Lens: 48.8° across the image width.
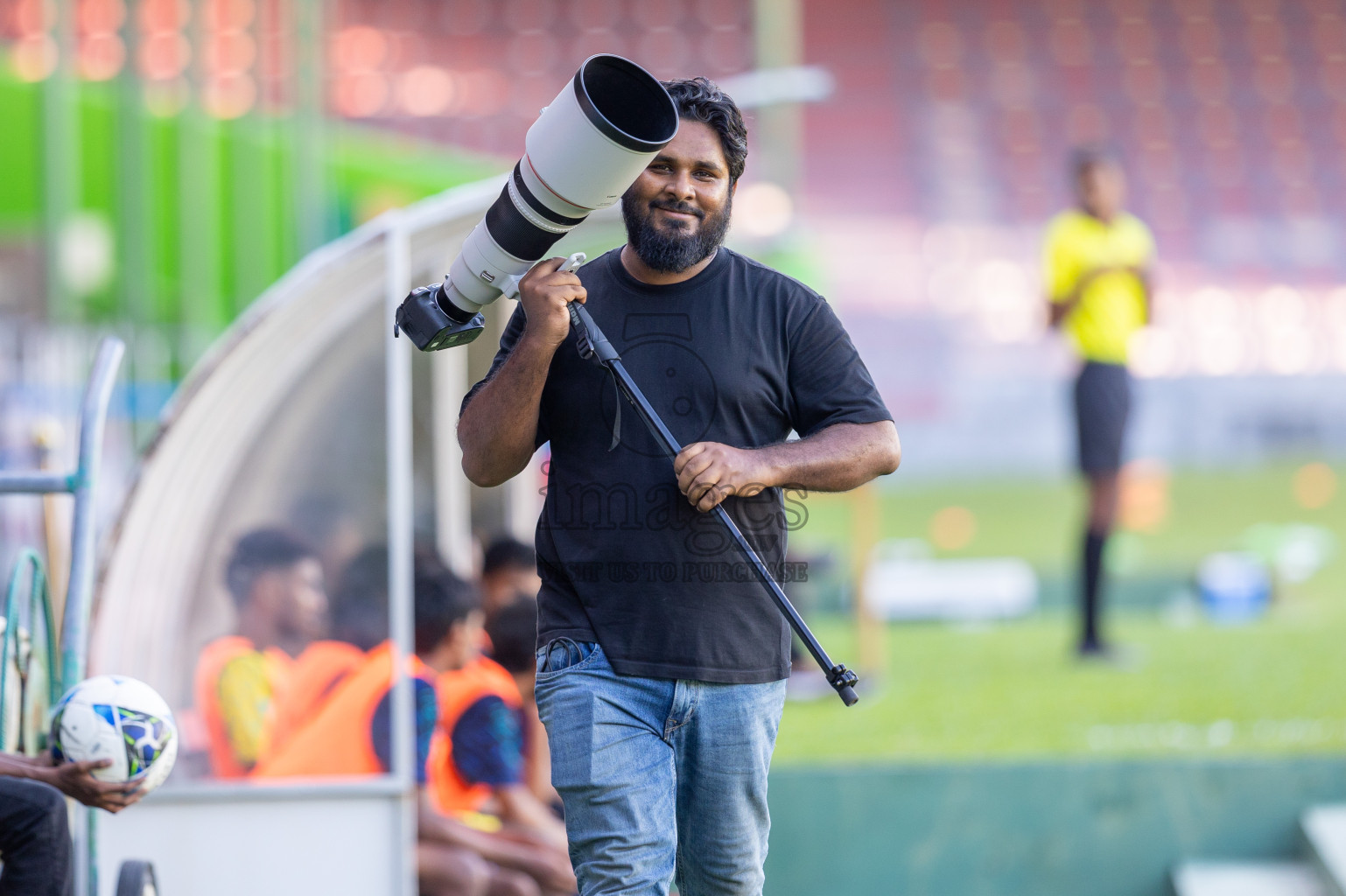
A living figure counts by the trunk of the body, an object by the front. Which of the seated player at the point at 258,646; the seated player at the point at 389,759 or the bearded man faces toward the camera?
the bearded man

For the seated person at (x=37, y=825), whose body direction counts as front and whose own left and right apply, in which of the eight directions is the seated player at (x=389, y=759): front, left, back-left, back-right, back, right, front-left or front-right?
front-left

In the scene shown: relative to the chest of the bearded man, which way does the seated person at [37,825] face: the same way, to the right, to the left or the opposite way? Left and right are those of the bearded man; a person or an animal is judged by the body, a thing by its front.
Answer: to the left

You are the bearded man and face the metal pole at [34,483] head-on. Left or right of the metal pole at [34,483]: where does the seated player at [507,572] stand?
right

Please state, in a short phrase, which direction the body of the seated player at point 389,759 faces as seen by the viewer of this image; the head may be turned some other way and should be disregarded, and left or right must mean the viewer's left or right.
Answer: facing to the right of the viewer

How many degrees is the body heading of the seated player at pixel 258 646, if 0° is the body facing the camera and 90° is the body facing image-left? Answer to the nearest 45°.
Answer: approximately 270°

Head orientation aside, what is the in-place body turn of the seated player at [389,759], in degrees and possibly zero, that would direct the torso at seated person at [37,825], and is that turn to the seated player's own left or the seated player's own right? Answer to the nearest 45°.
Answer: approximately 135° to the seated player's own right

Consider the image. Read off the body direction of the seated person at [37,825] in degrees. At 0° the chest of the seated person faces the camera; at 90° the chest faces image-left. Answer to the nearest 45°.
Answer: approximately 270°

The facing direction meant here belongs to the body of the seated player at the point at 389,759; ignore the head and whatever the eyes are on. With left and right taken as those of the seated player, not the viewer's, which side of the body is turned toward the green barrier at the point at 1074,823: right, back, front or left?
front

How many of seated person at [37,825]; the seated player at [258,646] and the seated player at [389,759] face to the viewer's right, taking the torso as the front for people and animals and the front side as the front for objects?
3
